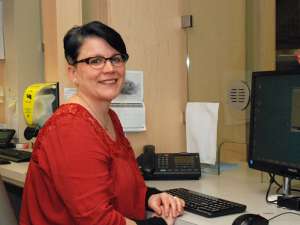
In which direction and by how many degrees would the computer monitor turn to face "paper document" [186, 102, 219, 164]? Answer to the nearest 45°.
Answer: approximately 90° to its right

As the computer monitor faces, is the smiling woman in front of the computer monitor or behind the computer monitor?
in front

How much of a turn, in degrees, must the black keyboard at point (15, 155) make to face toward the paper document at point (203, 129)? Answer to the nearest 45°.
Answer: approximately 90° to its left

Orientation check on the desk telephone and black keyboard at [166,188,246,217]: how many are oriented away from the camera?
0

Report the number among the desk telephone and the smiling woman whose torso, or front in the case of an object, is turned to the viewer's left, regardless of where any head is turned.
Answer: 0

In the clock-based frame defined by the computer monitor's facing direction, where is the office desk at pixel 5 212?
The office desk is roughly at 1 o'clock from the computer monitor.

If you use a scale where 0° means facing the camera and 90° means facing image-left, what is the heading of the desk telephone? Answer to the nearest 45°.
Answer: approximately 0°

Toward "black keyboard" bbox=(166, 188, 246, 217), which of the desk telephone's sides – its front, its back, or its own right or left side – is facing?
front

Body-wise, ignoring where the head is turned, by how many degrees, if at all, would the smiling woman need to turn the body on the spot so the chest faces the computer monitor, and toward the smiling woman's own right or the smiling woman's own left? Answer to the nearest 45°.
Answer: approximately 45° to the smiling woman's own left

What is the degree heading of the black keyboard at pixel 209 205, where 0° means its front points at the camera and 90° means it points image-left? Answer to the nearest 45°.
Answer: approximately 45°

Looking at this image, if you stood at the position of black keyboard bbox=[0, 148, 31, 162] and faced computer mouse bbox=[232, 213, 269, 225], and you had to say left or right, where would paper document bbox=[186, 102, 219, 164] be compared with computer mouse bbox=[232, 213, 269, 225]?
left
